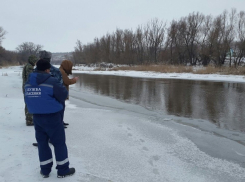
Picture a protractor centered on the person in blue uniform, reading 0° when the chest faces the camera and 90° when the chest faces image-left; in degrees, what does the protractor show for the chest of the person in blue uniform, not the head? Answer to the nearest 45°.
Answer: approximately 225°

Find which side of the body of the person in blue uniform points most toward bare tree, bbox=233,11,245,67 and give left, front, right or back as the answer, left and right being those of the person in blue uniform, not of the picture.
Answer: front
